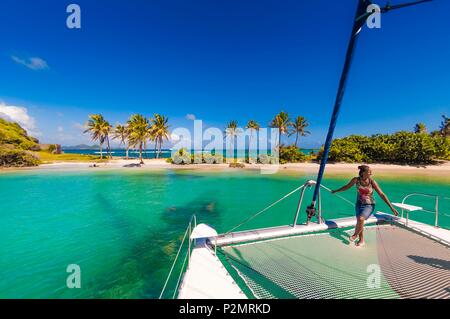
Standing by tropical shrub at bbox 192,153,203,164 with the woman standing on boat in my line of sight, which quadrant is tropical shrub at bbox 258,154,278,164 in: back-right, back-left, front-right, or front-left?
front-left

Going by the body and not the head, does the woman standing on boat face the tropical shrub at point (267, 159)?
no

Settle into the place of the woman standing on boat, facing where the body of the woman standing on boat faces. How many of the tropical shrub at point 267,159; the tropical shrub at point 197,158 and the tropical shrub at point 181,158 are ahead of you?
0

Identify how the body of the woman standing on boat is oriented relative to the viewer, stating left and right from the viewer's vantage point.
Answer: facing the viewer

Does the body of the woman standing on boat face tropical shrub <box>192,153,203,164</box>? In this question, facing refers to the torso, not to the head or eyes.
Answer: no

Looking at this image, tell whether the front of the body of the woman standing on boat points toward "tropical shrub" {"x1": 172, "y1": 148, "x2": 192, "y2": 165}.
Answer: no
